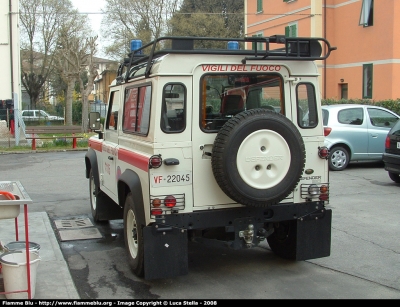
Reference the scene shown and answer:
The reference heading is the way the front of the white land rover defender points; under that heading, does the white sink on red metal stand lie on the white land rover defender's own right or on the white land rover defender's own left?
on the white land rover defender's own left

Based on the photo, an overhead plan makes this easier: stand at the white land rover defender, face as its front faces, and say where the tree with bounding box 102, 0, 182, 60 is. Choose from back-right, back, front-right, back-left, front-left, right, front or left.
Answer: front-right

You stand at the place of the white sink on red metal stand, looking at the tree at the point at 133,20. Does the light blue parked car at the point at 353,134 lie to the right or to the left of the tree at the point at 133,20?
right

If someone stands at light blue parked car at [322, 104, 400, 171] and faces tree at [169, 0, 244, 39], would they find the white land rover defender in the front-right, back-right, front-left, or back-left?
back-left

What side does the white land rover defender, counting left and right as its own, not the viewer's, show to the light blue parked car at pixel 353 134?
right

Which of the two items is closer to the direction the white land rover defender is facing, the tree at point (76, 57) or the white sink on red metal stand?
the tree

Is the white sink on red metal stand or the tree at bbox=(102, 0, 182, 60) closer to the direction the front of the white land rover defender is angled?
the tree

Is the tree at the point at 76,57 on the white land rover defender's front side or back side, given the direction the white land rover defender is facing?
on the front side

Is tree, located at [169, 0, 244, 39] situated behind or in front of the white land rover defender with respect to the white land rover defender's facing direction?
in front

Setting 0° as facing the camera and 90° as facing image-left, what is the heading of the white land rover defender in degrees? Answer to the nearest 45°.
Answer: approximately 135°
